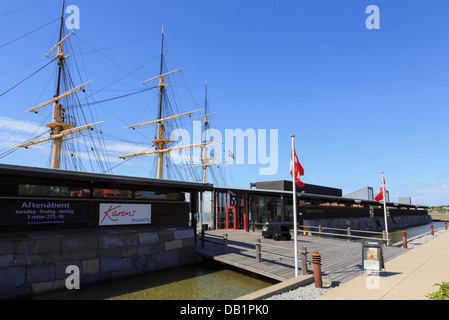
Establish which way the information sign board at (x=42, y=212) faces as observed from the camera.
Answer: facing the viewer and to the right of the viewer

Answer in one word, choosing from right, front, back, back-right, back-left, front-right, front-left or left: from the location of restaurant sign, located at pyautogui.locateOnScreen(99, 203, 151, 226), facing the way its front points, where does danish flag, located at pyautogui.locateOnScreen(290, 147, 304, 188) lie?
front

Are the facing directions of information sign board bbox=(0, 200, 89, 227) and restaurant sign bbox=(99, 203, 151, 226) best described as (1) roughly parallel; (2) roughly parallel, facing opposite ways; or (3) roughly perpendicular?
roughly parallel

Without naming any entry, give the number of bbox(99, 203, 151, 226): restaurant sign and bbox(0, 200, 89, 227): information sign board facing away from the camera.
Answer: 0

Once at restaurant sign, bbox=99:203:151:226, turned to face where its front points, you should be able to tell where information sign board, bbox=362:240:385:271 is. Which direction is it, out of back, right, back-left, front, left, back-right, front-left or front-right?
front

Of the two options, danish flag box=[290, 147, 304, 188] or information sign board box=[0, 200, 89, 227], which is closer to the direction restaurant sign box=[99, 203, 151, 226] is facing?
the danish flag

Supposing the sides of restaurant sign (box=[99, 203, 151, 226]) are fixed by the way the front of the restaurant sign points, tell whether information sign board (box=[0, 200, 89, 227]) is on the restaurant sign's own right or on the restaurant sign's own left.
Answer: on the restaurant sign's own right
